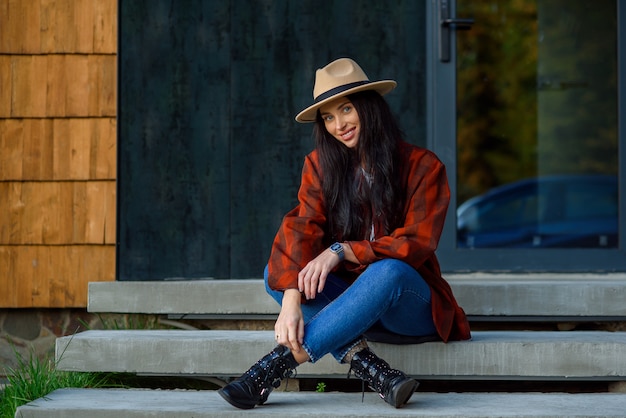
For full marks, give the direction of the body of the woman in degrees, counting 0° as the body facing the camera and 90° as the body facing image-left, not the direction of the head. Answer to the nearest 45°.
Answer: approximately 45°

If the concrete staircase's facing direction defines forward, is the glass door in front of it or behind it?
behind

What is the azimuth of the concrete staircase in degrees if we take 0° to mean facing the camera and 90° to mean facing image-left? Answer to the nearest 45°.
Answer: approximately 0°

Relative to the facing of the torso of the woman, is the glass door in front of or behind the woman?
behind
